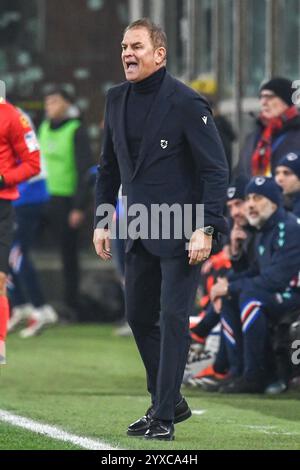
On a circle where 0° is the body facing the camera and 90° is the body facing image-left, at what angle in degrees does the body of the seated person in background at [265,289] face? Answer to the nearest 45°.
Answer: approximately 45°

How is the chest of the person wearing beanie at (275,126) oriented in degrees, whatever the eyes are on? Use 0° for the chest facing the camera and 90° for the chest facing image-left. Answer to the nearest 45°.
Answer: approximately 45°

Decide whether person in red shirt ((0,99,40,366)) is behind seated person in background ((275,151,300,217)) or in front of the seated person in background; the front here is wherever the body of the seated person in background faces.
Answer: in front

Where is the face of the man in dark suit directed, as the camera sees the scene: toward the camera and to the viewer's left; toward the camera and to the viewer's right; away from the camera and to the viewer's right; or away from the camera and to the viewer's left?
toward the camera and to the viewer's left
